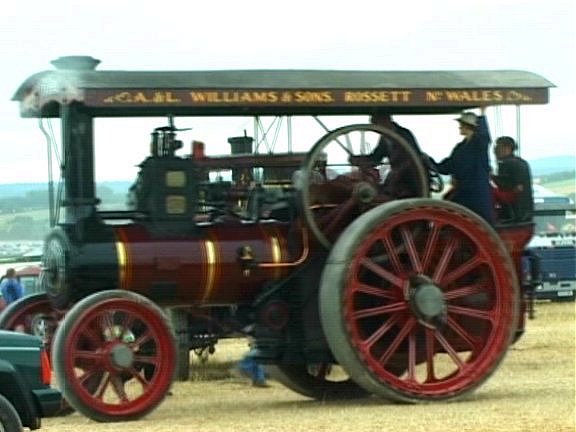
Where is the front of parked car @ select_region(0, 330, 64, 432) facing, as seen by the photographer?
facing to the left of the viewer

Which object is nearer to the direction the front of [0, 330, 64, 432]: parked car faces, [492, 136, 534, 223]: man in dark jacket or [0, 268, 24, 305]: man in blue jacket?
the man in blue jacket

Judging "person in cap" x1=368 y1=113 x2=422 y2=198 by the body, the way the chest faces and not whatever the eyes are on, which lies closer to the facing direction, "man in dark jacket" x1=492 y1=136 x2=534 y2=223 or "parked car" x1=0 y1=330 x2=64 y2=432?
the parked car

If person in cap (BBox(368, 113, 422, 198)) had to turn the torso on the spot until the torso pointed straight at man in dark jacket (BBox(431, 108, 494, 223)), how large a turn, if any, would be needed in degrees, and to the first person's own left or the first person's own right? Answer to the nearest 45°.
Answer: approximately 180°

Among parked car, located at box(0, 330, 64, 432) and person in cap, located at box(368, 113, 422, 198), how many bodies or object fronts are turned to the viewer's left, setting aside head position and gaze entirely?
2

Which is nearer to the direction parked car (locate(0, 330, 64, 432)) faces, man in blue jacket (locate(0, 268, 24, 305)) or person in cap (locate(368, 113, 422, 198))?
the man in blue jacket

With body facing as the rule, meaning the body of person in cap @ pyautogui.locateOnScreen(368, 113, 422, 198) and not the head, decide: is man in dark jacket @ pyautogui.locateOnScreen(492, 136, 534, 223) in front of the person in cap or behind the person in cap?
behind

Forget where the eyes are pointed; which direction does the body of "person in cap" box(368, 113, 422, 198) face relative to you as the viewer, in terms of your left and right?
facing to the left of the viewer

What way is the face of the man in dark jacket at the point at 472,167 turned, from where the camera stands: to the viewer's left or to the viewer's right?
to the viewer's left

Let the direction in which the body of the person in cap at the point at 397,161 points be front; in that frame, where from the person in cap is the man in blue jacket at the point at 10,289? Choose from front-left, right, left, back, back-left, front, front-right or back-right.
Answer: front-right
